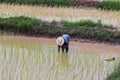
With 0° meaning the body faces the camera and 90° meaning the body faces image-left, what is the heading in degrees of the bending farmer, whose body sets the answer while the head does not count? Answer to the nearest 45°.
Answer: approximately 45°
